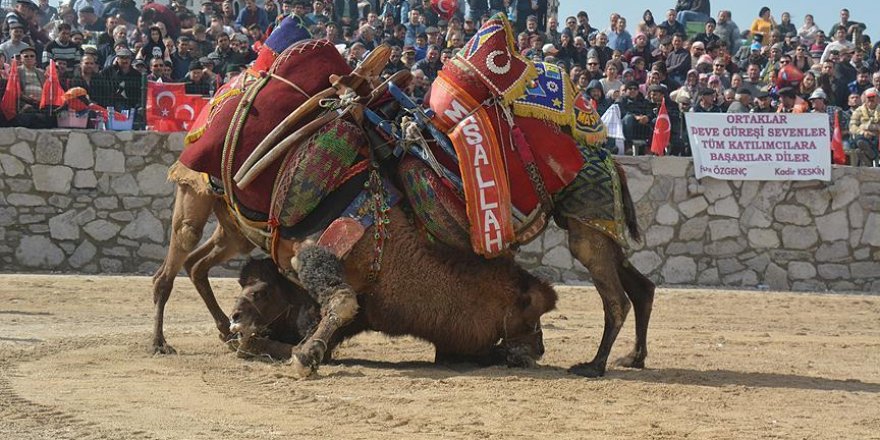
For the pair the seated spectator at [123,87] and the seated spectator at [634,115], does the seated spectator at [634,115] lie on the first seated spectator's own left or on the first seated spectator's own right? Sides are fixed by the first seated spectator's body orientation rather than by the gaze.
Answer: on the first seated spectator's own left

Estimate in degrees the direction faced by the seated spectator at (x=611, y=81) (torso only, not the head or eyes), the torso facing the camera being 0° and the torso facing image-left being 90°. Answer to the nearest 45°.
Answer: approximately 0°

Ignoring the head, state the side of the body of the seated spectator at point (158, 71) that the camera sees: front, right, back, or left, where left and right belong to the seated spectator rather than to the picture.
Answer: front

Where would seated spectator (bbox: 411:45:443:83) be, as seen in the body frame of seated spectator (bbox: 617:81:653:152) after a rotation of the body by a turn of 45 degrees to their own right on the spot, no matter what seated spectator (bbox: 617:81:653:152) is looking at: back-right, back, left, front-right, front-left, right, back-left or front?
front-right

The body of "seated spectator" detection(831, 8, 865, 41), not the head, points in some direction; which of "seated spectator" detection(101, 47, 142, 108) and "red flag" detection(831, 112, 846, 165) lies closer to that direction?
the red flag

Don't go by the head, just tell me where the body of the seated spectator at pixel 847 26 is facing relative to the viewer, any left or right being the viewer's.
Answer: facing the viewer

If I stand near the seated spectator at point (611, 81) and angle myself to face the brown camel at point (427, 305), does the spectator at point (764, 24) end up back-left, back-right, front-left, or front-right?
back-left

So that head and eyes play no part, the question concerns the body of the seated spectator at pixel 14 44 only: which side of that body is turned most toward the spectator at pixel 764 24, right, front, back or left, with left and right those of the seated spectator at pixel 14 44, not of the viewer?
left

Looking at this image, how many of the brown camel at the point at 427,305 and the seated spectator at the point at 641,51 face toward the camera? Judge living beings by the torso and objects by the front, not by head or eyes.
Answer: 1

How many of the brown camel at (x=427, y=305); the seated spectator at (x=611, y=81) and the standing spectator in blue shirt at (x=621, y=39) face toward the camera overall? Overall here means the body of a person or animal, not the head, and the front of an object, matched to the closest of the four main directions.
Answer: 2
